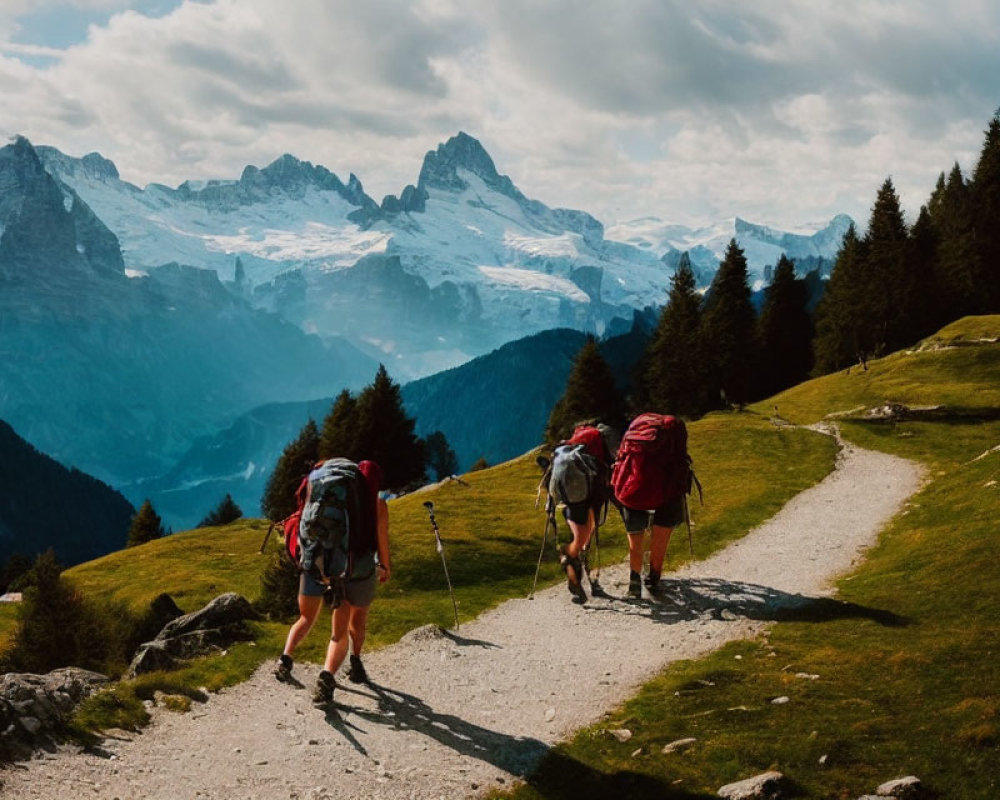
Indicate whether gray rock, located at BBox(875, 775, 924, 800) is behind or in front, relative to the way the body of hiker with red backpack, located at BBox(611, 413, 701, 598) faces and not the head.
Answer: behind

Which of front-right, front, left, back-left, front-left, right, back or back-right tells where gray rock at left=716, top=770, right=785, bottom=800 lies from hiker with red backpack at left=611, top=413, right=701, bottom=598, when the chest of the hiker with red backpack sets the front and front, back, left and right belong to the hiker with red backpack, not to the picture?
back

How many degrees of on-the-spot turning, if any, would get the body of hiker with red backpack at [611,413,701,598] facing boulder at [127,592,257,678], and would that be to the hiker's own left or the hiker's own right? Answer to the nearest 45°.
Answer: approximately 90° to the hiker's own left

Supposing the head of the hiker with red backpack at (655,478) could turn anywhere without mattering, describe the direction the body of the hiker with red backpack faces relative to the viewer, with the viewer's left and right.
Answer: facing away from the viewer

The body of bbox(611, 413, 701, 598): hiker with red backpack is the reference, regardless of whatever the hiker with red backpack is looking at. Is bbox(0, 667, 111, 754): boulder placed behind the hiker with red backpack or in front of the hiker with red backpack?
behind

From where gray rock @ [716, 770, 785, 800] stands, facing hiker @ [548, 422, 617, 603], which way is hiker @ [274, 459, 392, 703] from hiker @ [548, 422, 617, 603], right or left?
left

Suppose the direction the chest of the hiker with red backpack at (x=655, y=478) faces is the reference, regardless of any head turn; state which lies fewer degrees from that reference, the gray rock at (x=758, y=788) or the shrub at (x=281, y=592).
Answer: the shrub

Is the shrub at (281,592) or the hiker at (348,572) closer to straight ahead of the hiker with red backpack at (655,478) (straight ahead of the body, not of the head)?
the shrub

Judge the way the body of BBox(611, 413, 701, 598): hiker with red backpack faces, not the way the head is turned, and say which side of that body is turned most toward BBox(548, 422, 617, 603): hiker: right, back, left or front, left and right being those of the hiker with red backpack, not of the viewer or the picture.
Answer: left

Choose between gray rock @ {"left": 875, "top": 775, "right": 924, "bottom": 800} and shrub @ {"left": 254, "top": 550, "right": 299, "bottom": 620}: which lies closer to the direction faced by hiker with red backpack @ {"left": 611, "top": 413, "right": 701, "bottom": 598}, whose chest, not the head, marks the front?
the shrub

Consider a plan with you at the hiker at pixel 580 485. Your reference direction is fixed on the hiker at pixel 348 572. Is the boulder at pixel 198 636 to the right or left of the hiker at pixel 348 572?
right
